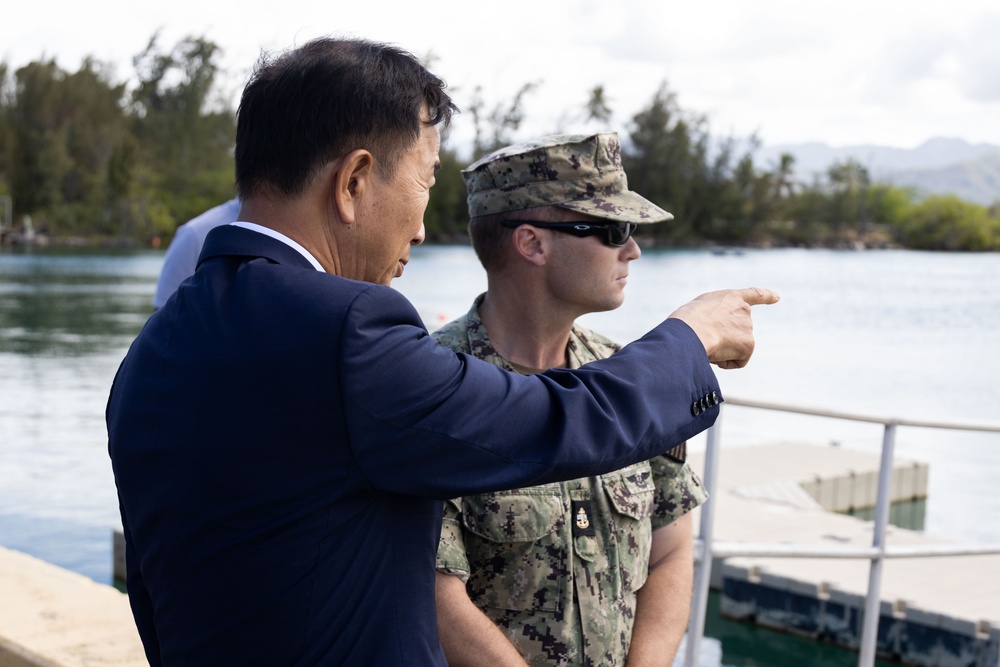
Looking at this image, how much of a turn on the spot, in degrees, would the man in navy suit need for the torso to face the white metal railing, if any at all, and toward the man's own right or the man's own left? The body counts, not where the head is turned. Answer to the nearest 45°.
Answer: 0° — they already face it

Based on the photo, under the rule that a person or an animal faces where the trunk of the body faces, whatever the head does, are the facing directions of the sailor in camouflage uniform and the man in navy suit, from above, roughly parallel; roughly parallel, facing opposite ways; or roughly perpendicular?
roughly perpendicular

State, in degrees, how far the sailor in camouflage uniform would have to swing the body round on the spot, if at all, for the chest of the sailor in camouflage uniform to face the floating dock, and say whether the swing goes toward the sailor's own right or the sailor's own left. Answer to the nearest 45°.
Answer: approximately 135° to the sailor's own left

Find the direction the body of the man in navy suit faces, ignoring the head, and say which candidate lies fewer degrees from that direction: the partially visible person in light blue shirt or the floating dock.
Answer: the floating dock

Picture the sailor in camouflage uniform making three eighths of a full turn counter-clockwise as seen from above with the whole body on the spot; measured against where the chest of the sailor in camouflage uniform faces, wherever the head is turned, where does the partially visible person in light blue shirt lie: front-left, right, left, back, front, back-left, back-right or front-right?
front-left

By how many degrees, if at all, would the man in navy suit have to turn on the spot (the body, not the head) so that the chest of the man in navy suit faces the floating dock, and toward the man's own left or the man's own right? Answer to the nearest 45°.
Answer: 0° — they already face it

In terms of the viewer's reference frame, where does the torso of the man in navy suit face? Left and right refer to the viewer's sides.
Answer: facing away from the viewer and to the right of the viewer

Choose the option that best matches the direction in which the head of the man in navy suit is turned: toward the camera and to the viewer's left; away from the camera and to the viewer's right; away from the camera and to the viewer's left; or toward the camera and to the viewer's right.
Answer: away from the camera and to the viewer's right
